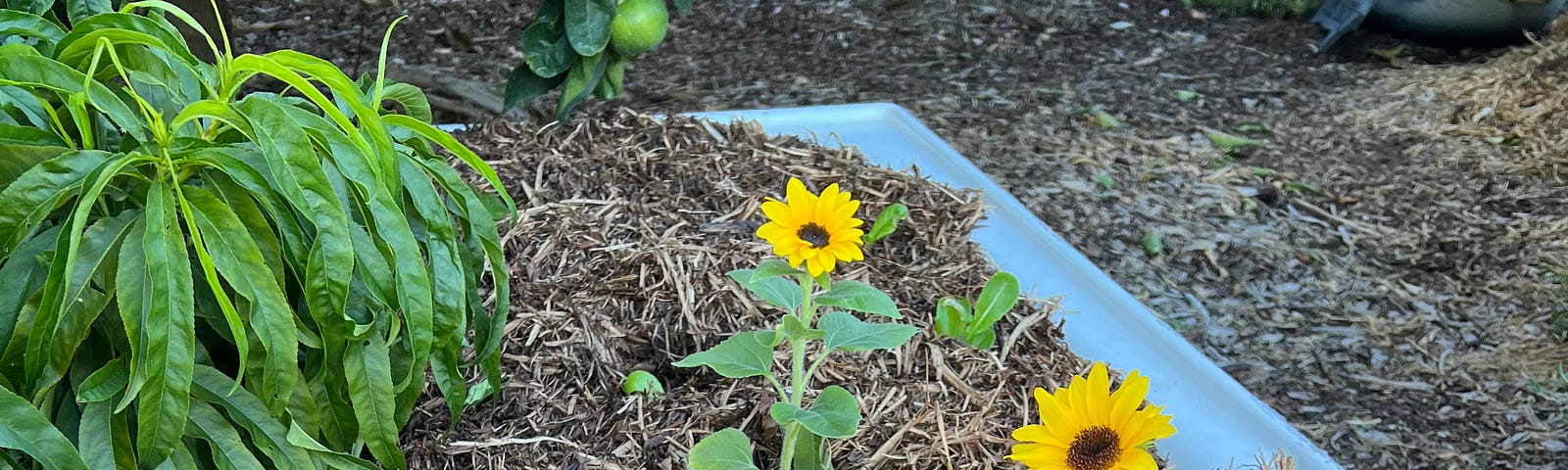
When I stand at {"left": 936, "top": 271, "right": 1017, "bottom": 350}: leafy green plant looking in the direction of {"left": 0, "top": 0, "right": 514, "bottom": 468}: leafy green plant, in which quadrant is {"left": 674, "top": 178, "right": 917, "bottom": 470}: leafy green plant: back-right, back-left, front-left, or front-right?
front-left

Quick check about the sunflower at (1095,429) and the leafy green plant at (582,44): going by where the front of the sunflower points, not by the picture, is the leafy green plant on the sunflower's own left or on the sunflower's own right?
on the sunflower's own right

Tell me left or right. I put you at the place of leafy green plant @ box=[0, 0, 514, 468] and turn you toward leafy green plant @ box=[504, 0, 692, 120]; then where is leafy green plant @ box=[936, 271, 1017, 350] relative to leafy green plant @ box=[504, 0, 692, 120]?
right

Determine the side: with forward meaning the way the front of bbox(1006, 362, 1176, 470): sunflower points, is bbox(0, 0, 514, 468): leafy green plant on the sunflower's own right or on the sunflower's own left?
on the sunflower's own right

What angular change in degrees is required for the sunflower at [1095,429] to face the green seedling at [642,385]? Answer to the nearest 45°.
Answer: approximately 90° to its right

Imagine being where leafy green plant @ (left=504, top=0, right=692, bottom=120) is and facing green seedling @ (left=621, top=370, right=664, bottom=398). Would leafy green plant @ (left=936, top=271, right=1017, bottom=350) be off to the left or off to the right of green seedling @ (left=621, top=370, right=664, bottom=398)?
left

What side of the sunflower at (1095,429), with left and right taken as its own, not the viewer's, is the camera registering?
front

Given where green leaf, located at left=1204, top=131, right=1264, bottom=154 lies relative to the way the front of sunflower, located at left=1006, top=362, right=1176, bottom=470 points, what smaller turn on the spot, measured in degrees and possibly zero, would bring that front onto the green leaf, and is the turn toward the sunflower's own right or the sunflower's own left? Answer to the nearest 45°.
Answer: approximately 180°

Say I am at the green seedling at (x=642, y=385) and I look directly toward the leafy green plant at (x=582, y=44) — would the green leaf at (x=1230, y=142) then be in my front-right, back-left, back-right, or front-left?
front-right
